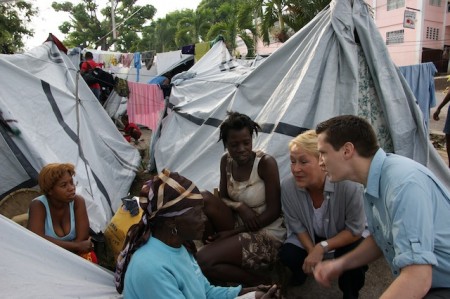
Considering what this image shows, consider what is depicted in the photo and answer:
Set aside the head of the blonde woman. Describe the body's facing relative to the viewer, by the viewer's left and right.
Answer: facing the viewer and to the left of the viewer

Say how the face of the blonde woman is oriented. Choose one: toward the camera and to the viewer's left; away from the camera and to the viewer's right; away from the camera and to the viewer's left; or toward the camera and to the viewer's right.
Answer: toward the camera and to the viewer's left

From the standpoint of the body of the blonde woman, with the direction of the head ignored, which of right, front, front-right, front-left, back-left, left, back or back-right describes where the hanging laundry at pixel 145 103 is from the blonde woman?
right

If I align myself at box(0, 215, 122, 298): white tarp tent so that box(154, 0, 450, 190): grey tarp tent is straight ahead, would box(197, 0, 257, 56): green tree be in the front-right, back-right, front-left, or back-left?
front-left

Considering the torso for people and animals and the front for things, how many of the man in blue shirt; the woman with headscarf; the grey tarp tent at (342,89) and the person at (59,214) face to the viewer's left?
1

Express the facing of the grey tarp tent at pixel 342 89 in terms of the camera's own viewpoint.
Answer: facing the viewer and to the right of the viewer

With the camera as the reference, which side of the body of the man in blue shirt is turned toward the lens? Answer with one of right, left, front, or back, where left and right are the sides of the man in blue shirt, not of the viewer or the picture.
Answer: left

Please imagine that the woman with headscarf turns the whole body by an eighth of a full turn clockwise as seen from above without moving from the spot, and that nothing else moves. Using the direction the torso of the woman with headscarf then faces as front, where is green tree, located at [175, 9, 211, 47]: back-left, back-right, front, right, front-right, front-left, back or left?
back-left

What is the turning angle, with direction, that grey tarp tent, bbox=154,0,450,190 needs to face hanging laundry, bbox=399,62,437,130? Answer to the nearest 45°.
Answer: approximately 90° to its left

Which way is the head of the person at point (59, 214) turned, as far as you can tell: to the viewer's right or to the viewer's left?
to the viewer's right

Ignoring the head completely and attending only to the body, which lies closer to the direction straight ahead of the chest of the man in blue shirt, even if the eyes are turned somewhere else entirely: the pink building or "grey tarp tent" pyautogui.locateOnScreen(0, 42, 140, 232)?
the grey tarp tent

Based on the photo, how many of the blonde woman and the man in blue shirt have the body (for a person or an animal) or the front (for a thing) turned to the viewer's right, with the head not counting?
0

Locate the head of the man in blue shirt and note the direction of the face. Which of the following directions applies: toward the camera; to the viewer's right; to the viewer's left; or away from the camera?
to the viewer's left

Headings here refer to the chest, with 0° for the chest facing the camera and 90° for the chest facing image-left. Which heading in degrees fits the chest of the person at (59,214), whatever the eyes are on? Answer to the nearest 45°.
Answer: approximately 315°

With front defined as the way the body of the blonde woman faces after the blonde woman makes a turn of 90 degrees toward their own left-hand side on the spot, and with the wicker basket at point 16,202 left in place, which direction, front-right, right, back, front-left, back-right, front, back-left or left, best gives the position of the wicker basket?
back-right

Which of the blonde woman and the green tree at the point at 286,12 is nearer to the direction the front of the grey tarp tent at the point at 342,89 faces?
the blonde woman

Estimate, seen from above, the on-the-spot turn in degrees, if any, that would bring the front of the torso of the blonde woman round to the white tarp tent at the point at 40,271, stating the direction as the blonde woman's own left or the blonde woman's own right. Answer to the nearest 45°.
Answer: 0° — they already face it

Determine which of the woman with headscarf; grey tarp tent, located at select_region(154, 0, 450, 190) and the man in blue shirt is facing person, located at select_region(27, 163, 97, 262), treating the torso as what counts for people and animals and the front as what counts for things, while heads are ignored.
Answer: the man in blue shirt
